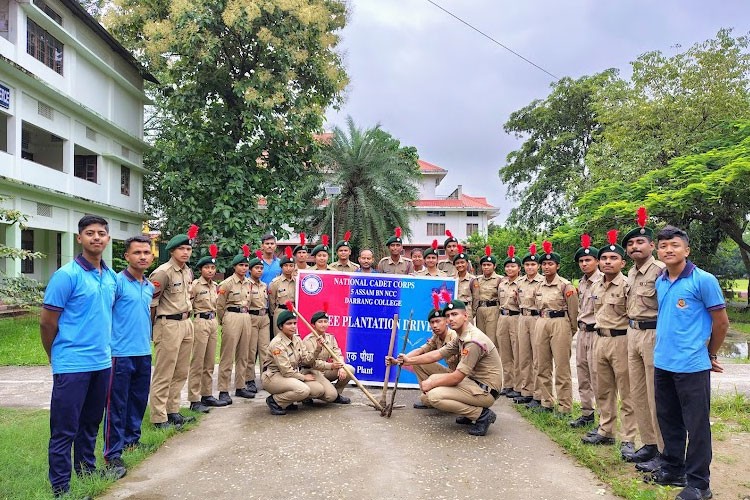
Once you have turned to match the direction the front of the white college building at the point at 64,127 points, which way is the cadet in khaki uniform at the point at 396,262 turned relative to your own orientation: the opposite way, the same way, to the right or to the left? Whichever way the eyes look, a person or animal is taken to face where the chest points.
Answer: to the right

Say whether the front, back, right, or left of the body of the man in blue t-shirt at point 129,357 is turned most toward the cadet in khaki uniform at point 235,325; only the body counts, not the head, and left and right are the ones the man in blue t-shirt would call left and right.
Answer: left

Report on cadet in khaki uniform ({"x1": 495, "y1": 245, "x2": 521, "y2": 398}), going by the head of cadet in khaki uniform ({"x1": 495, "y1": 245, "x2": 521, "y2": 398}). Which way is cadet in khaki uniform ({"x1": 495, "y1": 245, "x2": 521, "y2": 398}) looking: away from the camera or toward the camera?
toward the camera

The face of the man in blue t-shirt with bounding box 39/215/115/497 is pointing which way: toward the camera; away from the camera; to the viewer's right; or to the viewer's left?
toward the camera

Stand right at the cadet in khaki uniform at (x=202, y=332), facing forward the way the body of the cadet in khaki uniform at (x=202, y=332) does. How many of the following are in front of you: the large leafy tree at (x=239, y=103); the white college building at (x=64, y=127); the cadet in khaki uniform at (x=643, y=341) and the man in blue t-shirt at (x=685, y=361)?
2

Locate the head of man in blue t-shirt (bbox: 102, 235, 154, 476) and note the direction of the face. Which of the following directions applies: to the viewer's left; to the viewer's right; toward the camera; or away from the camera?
toward the camera

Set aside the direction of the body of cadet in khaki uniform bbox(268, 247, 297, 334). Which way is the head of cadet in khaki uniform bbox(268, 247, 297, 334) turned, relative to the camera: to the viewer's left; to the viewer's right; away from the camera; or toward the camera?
toward the camera

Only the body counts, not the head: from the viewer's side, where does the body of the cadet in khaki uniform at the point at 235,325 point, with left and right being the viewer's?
facing the viewer and to the right of the viewer

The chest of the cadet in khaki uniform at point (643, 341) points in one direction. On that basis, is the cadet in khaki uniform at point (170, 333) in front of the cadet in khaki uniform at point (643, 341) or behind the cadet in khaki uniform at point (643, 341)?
in front

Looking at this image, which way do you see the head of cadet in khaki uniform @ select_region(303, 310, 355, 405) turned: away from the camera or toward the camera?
toward the camera

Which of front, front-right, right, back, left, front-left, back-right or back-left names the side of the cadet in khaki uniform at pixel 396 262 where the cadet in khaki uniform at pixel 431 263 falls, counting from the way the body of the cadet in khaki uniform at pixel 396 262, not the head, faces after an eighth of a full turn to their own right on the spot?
left

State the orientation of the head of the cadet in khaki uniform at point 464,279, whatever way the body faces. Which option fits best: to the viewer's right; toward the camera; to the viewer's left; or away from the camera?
toward the camera

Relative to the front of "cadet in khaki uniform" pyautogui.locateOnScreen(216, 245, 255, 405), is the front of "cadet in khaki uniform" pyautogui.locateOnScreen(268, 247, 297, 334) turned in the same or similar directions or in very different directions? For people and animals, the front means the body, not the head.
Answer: same or similar directions
